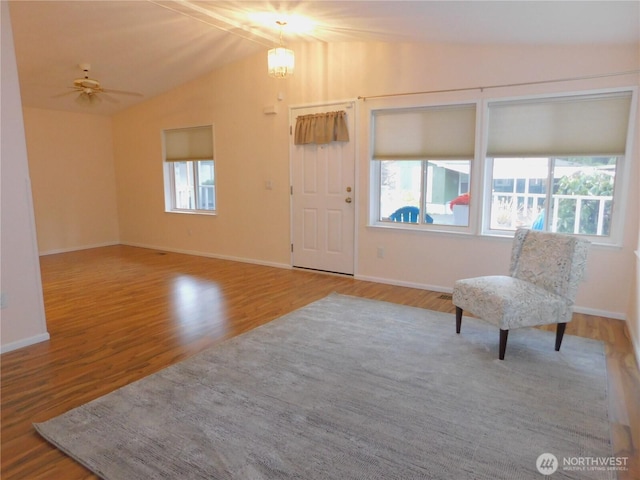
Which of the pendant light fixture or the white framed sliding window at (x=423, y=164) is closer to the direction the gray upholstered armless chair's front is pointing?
the pendant light fixture

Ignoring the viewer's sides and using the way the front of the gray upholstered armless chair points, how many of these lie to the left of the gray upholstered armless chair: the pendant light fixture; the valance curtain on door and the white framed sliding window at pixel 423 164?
0

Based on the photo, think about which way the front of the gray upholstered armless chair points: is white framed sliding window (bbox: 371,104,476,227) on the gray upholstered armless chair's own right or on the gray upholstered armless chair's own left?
on the gray upholstered armless chair's own right

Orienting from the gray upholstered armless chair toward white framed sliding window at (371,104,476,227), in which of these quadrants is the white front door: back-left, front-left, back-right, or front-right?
front-left

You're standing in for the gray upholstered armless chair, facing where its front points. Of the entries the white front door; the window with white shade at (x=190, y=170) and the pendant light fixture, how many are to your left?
0

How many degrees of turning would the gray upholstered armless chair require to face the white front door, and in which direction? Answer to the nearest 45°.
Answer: approximately 90° to its right

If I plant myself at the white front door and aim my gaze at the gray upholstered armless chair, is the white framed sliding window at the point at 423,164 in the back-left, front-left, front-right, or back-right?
front-left

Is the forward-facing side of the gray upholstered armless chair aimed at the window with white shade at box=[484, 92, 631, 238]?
no

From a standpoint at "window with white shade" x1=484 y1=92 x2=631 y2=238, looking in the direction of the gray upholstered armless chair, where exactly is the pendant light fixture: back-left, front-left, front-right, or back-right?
front-right

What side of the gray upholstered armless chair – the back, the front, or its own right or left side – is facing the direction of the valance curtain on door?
right

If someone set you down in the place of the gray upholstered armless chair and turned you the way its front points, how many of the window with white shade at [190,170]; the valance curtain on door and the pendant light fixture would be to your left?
0

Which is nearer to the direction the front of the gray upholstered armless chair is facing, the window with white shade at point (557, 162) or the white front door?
the white front door

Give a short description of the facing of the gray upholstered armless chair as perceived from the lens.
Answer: facing the viewer and to the left of the viewer

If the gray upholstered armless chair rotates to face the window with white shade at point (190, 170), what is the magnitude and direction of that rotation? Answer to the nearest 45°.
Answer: approximately 45° to its right

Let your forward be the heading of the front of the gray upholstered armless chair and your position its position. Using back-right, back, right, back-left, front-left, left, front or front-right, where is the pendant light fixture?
front-right
